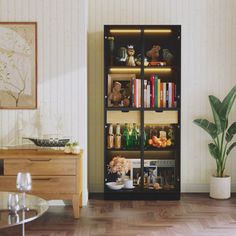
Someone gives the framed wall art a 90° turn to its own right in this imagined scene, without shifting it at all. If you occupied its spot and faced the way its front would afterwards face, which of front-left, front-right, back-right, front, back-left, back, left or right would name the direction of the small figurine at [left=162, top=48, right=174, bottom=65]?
back

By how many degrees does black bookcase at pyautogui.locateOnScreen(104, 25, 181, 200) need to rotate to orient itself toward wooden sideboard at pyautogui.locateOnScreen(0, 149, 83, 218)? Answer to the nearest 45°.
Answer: approximately 45° to its right

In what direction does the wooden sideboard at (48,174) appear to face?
toward the camera

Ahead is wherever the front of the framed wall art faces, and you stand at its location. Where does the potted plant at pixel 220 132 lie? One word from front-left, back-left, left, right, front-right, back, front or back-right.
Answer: left

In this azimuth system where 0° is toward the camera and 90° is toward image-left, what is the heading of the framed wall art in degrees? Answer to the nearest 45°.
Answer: approximately 0°

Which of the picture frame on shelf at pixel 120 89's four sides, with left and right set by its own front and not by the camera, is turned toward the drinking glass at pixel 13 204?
front

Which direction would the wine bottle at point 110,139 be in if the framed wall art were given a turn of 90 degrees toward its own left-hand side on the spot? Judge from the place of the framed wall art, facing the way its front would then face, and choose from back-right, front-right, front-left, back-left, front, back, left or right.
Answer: front

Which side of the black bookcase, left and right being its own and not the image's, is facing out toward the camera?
front

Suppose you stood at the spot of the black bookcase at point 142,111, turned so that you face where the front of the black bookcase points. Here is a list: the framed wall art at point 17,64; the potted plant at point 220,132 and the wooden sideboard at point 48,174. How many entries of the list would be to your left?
1
